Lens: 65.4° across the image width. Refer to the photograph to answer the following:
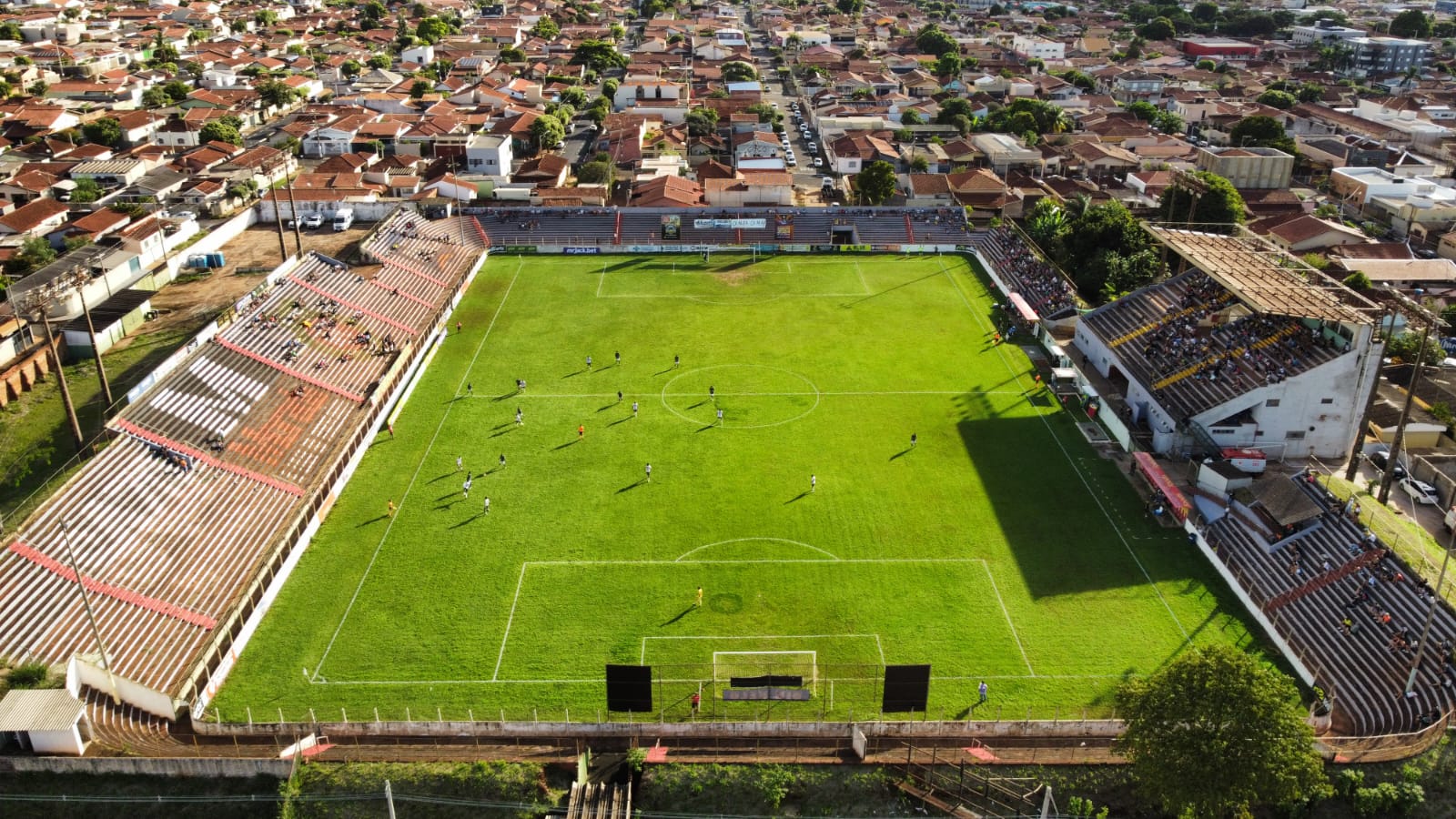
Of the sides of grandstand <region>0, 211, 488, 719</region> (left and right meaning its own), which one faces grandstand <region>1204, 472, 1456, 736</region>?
front

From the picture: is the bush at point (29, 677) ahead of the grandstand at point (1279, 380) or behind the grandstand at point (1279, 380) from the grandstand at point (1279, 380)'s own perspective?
ahead

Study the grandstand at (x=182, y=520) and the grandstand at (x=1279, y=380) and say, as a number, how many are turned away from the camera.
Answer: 0

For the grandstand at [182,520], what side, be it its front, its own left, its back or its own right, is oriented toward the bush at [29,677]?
right

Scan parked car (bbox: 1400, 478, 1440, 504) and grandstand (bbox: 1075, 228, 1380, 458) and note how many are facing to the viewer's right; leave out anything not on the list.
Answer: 0

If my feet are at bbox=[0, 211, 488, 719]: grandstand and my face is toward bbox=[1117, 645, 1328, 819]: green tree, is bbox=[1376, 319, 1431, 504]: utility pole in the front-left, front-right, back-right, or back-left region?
front-left

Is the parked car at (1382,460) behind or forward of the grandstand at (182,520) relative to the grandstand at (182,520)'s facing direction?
forward

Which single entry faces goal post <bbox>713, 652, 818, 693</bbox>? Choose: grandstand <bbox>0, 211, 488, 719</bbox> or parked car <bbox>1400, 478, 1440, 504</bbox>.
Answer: the grandstand

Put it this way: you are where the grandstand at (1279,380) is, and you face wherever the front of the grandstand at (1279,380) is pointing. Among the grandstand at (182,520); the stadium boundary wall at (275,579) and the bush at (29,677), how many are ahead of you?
3

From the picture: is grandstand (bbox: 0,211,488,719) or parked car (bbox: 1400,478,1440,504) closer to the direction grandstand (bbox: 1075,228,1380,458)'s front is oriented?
the grandstand
